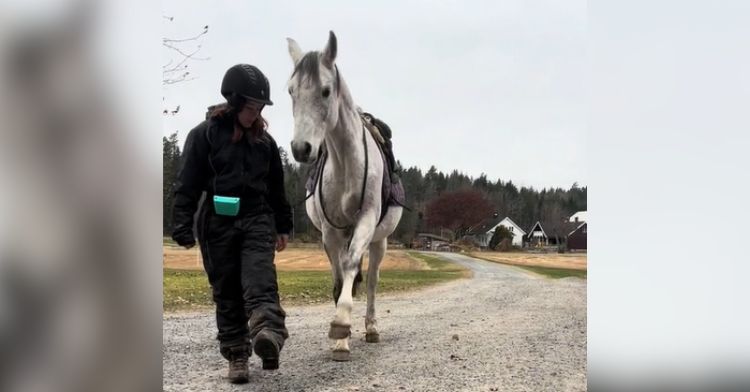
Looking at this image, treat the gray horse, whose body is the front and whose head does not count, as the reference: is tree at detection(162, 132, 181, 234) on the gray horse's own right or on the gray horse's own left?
on the gray horse's own right

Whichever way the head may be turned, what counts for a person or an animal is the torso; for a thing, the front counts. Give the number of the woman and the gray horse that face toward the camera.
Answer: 2

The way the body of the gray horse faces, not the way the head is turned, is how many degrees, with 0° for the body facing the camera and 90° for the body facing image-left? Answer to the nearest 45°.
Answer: approximately 0°
